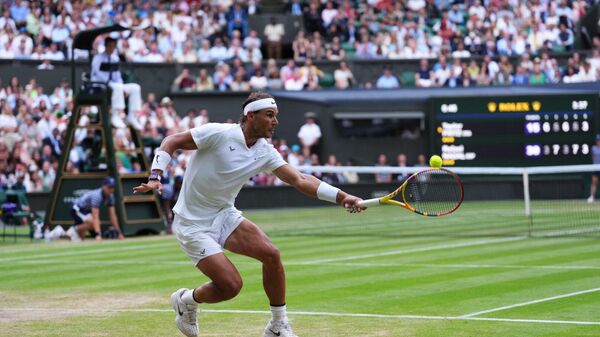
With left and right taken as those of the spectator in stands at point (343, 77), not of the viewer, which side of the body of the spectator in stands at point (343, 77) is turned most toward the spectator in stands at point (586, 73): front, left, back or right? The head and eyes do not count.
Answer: left

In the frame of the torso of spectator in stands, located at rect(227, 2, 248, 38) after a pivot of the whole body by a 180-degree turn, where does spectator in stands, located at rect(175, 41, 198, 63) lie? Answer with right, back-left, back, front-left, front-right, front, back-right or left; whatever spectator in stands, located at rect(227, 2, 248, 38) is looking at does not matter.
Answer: back-left

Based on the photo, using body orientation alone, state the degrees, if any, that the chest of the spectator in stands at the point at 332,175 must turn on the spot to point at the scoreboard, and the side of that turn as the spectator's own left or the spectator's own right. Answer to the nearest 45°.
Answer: approximately 90° to the spectator's own left

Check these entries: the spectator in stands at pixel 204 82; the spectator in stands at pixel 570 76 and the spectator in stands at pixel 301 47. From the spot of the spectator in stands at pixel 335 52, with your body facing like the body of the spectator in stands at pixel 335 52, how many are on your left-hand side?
1

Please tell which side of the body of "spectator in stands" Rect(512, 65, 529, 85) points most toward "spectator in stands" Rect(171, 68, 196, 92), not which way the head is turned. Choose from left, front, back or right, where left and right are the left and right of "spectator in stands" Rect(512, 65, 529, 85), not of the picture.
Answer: right

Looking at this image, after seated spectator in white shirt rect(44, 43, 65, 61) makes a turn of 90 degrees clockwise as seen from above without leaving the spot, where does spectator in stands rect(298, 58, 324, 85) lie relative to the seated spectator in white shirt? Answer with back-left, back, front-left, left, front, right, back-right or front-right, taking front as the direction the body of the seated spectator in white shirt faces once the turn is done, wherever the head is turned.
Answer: back

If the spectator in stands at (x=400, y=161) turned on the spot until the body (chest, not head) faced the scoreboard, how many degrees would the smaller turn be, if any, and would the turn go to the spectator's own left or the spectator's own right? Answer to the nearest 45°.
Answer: approximately 90° to the spectator's own left

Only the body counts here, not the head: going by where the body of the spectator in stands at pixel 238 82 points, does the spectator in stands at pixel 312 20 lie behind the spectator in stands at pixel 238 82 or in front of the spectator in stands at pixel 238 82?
behind

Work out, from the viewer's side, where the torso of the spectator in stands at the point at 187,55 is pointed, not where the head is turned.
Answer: toward the camera

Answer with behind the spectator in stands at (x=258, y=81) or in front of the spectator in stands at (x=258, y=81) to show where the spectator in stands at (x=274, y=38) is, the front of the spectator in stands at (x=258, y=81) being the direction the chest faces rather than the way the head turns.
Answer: behind

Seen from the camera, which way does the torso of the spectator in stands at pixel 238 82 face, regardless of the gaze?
toward the camera

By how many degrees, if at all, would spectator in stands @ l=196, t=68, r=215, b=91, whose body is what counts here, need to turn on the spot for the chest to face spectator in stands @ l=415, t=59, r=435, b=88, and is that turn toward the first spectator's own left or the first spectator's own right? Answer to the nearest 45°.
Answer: approximately 90° to the first spectator's own left

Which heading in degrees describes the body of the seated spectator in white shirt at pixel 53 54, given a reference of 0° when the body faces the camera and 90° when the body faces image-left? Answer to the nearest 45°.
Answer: approximately 0°

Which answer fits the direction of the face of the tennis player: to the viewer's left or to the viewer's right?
to the viewer's right

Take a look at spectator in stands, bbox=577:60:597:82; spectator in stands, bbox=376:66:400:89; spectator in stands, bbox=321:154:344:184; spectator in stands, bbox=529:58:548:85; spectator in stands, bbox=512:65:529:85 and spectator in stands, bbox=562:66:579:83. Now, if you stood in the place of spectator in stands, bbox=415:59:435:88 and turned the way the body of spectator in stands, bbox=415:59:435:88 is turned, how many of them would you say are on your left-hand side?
4

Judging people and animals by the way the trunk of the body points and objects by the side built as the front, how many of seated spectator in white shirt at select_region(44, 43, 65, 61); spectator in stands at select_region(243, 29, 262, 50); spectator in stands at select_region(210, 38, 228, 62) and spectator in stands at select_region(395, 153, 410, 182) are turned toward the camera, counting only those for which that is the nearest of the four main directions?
4

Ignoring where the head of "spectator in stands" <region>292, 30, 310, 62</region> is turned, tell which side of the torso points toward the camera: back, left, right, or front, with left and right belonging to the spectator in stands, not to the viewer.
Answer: front

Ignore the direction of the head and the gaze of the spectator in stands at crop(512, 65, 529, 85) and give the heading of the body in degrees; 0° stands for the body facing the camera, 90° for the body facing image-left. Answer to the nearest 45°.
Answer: approximately 0°

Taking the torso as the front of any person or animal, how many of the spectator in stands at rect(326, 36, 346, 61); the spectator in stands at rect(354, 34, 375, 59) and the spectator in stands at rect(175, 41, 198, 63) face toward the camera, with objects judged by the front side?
3

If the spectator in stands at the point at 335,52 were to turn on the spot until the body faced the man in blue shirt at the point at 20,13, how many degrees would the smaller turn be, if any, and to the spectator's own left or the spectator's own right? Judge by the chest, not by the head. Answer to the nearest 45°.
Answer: approximately 90° to the spectator's own right

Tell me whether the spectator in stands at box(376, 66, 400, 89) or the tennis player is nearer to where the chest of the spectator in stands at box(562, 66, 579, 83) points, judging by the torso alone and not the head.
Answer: the tennis player

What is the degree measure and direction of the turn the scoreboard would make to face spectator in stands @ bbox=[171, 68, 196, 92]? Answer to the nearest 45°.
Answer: approximately 90° to its right
